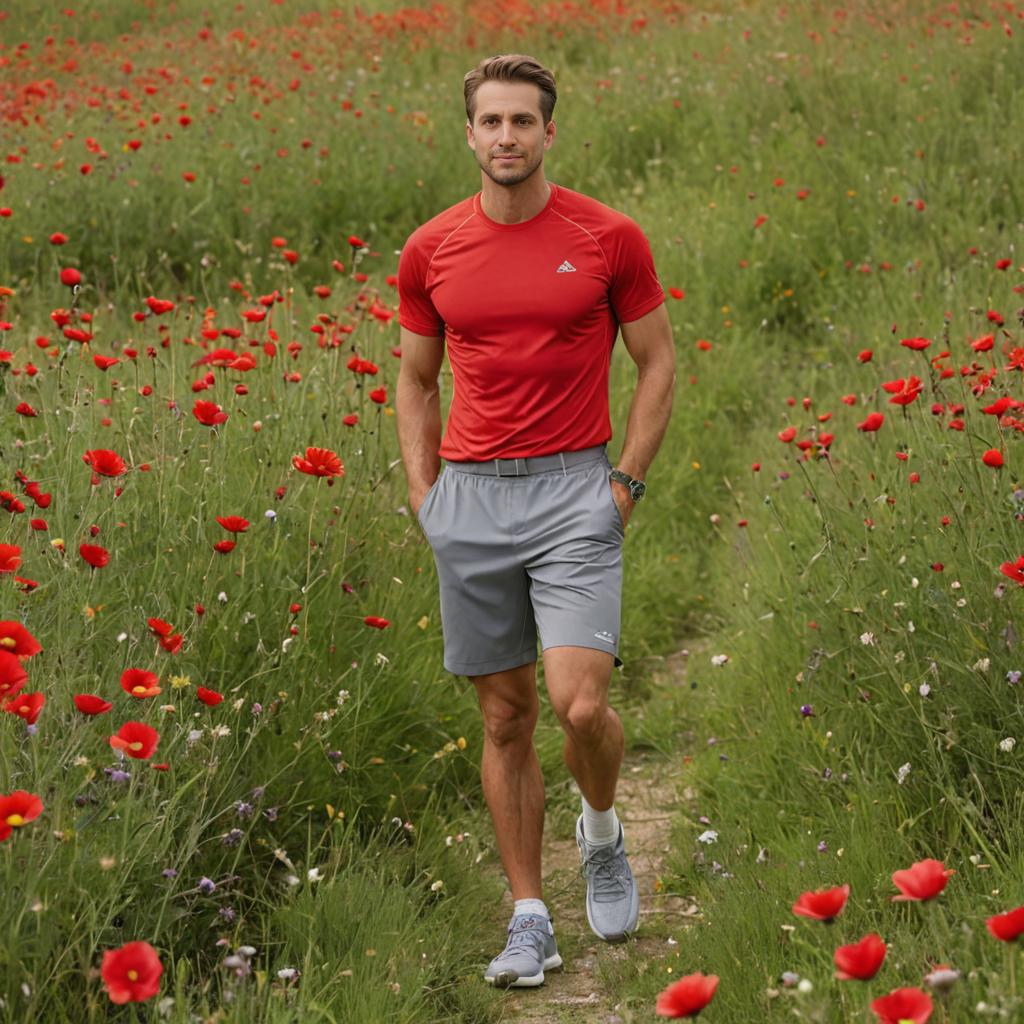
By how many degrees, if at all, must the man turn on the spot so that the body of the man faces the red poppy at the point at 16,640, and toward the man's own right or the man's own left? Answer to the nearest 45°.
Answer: approximately 45° to the man's own right

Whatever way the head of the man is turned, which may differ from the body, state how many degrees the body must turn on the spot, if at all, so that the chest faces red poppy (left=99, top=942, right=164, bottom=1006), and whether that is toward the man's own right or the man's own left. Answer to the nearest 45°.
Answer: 0° — they already face it

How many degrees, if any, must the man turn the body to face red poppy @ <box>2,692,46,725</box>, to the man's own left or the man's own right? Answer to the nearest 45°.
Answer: approximately 45° to the man's own right

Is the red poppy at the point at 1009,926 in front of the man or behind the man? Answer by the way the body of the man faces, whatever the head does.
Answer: in front

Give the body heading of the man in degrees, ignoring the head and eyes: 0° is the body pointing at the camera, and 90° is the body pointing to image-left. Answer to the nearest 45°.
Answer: approximately 0°

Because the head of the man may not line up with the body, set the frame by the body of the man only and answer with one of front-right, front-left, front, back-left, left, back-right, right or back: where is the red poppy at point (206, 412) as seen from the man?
right

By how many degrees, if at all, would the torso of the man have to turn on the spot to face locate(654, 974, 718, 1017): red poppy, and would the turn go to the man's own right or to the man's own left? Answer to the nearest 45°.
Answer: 0° — they already face it
